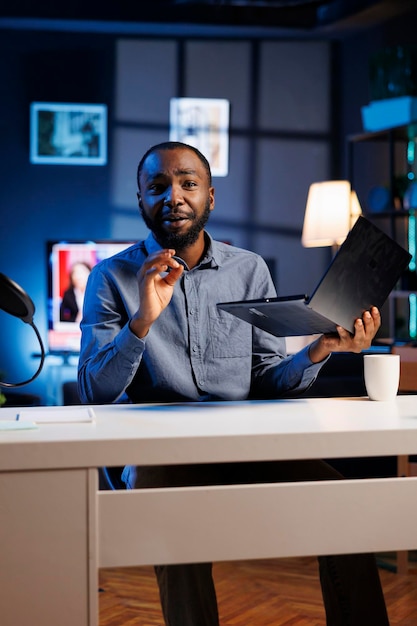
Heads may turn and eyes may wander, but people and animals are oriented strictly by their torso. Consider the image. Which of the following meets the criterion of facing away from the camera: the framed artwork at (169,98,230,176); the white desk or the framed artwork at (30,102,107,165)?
the white desk

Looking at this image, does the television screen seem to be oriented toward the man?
yes

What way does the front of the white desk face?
away from the camera

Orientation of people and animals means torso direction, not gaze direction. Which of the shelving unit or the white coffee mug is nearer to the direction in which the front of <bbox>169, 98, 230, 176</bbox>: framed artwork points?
the white coffee mug

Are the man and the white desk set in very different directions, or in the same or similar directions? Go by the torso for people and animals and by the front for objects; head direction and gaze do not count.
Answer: very different directions

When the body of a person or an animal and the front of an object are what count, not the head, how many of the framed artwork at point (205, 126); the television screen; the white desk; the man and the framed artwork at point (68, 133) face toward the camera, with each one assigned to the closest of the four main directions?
4
